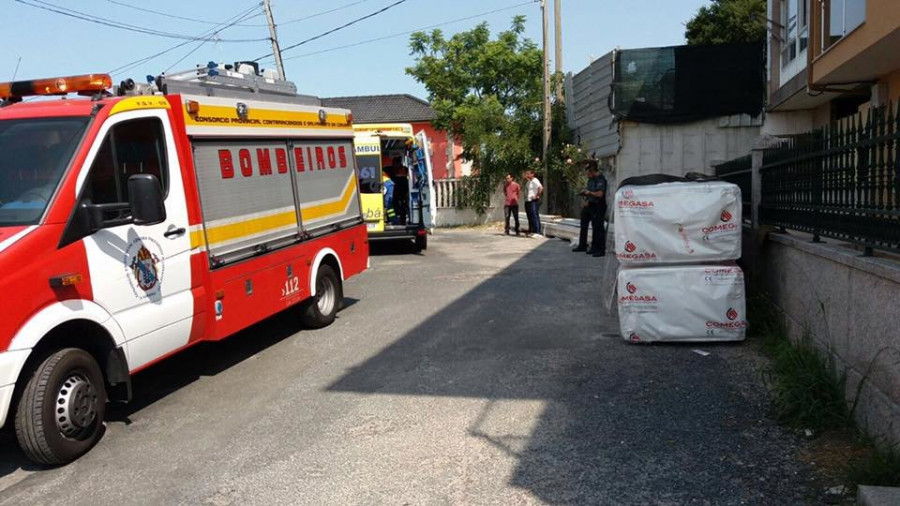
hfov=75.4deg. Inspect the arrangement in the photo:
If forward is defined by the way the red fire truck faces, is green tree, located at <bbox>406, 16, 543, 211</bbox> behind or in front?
behind

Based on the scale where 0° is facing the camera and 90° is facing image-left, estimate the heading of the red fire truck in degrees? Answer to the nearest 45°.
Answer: approximately 45°

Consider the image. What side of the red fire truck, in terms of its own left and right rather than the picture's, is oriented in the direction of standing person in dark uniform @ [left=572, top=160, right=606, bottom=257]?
back

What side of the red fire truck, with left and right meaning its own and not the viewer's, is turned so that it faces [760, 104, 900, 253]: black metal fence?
left

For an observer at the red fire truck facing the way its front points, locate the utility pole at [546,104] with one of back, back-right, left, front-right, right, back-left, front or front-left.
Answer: back

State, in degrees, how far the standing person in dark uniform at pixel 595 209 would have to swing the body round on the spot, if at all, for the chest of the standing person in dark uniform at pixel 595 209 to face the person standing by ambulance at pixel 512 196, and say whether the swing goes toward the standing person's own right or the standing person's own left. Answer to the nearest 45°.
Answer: approximately 45° to the standing person's own right

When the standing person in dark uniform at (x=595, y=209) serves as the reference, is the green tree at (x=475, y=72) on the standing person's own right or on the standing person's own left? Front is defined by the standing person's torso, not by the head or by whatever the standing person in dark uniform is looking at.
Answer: on the standing person's own right

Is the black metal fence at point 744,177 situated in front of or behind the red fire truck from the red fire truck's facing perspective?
behind

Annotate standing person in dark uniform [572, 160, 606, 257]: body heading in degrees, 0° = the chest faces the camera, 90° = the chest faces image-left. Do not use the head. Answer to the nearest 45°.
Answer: approximately 90°

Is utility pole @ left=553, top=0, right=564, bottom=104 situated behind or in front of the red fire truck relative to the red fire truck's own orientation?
behind

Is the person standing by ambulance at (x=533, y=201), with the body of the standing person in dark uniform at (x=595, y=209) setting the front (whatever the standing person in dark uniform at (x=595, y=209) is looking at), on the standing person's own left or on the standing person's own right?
on the standing person's own right

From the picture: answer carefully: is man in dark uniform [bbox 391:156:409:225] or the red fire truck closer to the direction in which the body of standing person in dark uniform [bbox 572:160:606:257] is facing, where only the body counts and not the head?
the man in dark uniform
